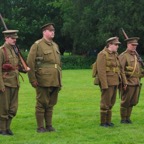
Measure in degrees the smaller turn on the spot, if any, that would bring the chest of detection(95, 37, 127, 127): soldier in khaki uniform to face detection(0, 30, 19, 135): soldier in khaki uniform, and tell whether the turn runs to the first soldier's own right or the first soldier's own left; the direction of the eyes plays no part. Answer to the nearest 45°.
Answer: approximately 90° to the first soldier's own right

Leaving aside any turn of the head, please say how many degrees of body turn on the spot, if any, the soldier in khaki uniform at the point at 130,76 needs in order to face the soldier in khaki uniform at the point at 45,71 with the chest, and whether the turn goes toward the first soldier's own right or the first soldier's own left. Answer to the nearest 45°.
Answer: approximately 90° to the first soldier's own right

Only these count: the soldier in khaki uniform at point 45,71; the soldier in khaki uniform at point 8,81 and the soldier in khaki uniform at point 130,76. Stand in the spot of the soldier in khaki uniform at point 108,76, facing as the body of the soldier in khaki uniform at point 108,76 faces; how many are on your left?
1

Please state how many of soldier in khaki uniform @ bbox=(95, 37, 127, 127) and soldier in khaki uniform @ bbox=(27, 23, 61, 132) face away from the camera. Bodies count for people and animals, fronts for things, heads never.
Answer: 0

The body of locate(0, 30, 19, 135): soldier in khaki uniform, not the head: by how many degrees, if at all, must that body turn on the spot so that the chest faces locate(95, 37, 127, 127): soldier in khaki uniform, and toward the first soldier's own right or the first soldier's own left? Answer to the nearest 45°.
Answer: approximately 45° to the first soldier's own left

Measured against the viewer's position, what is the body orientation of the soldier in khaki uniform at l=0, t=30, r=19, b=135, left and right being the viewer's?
facing the viewer and to the right of the viewer

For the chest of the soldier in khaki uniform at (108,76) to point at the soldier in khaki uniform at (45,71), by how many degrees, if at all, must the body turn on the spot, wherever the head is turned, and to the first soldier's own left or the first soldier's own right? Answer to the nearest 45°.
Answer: approximately 90° to the first soldier's own right
